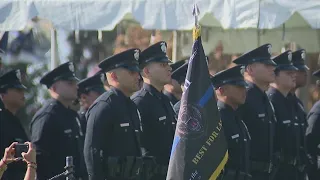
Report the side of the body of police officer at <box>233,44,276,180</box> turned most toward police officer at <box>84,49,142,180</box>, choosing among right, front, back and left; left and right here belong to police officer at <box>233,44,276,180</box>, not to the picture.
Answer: back

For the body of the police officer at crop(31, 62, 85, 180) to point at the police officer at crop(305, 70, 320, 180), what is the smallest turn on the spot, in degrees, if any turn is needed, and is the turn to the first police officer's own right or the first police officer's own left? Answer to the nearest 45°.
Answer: approximately 45° to the first police officer's own left

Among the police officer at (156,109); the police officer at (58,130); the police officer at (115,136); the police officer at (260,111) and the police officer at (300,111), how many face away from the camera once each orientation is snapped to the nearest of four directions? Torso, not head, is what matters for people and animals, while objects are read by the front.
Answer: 0

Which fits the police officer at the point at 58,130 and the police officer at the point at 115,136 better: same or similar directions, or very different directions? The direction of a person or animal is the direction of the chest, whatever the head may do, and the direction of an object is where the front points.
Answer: same or similar directions

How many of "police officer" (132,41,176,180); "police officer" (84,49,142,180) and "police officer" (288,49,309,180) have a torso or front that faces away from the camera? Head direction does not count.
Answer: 0

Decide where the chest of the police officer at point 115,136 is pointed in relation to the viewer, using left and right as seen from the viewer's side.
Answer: facing the viewer and to the right of the viewer

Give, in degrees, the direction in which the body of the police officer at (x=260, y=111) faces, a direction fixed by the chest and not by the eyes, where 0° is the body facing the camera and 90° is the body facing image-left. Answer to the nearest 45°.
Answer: approximately 315°

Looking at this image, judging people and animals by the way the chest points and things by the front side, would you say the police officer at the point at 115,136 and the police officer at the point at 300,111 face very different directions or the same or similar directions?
same or similar directions

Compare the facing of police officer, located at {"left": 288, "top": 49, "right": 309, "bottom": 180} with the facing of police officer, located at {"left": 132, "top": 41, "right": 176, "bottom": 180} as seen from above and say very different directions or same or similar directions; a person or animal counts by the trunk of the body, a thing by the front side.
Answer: same or similar directions
